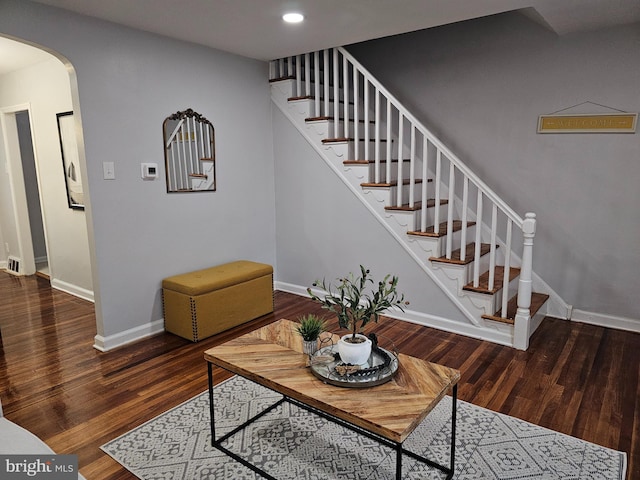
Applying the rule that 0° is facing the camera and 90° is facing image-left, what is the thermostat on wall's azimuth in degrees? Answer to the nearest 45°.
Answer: approximately 315°

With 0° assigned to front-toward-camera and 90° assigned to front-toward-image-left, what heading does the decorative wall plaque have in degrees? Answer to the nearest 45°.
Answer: approximately 0°

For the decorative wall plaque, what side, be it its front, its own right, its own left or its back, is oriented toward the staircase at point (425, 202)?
right

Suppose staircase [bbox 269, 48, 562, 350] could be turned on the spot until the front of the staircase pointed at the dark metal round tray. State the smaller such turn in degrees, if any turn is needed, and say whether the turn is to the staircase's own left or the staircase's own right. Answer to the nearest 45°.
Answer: approximately 45° to the staircase's own right

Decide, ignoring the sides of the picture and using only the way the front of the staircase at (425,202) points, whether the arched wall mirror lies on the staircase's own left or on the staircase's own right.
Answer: on the staircase's own right

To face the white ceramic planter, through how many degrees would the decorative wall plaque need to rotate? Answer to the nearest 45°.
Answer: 0° — it already faces it

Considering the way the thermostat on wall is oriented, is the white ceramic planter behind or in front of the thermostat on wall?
in front

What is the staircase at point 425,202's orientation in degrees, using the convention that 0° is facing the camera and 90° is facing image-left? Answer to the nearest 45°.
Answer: approximately 315°
